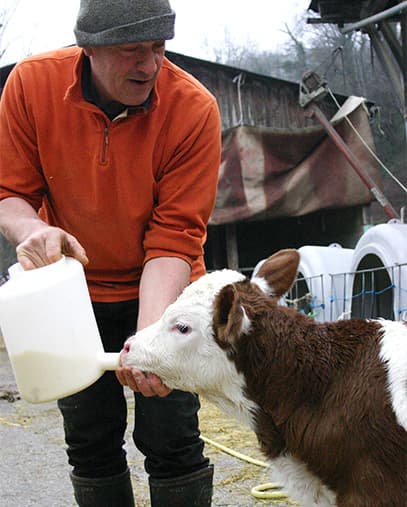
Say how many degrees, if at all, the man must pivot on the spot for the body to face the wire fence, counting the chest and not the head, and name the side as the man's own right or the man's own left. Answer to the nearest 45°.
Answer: approximately 135° to the man's own left

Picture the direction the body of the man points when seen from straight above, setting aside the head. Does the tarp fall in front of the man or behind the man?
behind

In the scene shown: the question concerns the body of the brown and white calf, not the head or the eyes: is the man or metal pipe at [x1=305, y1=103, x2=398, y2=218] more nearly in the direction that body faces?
the man

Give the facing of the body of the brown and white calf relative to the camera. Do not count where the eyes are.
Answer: to the viewer's left

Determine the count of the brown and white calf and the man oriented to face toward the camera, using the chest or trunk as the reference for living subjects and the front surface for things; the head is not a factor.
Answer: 1

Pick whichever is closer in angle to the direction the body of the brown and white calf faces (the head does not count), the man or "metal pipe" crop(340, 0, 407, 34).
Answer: the man

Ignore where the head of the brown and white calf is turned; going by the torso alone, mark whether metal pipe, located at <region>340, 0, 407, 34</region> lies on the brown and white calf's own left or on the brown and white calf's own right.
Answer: on the brown and white calf's own right

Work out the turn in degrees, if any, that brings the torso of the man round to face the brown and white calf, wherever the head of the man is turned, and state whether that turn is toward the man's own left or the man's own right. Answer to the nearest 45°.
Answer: approximately 45° to the man's own left

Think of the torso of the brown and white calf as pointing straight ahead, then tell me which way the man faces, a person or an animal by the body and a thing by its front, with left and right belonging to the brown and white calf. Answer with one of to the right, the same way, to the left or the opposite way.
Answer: to the left

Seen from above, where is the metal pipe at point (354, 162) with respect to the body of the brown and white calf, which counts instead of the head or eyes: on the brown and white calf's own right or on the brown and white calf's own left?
on the brown and white calf's own right

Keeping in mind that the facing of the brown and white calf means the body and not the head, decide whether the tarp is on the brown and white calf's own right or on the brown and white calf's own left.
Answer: on the brown and white calf's own right

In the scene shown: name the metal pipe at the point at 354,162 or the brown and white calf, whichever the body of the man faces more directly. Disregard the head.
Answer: the brown and white calf
